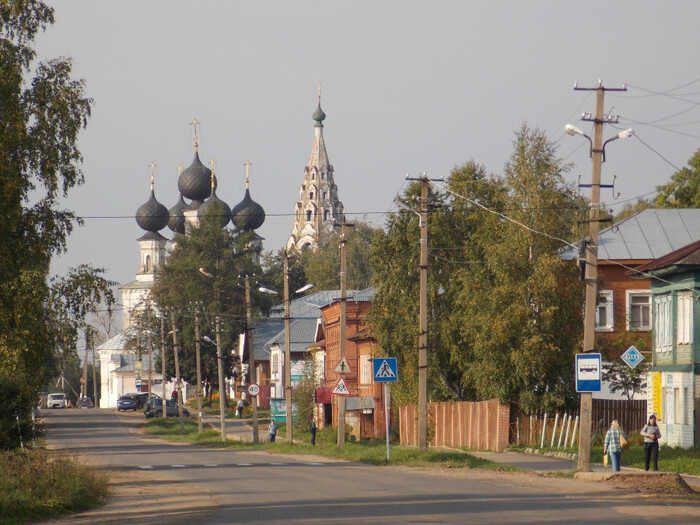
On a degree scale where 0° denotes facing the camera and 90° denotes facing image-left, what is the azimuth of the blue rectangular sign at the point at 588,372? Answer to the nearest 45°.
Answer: approximately 0°

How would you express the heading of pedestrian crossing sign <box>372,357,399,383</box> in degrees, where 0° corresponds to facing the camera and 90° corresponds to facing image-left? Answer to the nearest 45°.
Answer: approximately 0°

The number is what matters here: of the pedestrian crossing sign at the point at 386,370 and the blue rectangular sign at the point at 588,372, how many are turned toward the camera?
2

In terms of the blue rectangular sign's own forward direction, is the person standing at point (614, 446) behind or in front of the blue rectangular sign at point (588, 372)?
behind

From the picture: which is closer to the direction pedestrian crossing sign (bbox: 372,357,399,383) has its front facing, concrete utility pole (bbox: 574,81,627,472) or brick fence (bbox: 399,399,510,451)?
the concrete utility pole

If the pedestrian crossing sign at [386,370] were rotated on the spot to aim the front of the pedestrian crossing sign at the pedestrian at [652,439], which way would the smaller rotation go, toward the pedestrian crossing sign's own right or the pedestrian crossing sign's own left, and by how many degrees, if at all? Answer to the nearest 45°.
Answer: approximately 45° to the pedestrian crossing sign's own left

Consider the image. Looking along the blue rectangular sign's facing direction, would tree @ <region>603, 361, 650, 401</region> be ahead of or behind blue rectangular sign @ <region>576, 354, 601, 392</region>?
behind

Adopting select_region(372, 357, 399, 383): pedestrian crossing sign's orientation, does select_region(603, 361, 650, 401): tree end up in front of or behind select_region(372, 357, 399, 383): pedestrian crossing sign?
behind

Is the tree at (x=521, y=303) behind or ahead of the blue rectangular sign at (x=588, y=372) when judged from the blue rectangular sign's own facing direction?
behind

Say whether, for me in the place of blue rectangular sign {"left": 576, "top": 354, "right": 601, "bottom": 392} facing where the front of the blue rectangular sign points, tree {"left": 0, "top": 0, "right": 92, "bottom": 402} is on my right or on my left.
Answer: on my right

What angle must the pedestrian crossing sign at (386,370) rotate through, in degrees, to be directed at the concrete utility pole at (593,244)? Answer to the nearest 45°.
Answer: approximately 45° to its left
